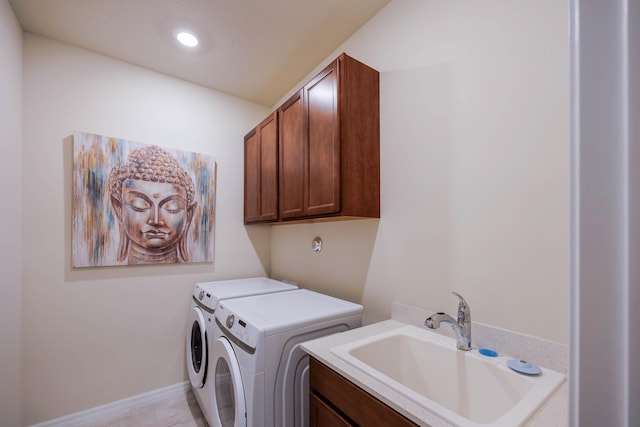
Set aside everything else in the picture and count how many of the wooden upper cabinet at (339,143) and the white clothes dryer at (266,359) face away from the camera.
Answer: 0

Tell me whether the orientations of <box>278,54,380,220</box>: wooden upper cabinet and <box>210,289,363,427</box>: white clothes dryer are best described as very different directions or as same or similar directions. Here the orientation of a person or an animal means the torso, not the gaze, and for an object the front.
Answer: same or similar directions

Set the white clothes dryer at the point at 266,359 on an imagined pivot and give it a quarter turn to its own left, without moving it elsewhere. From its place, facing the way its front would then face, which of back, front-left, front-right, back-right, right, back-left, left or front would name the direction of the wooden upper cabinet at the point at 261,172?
back-left

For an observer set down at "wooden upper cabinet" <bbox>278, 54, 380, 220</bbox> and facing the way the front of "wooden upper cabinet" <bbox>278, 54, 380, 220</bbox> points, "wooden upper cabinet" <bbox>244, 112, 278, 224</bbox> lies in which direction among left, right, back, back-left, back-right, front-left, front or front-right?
right

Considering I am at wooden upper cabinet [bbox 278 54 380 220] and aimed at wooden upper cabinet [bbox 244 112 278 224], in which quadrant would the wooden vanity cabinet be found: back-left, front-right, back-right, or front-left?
back-left

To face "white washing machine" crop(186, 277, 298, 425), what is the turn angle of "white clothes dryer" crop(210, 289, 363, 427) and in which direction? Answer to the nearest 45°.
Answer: approximately 90° to its right

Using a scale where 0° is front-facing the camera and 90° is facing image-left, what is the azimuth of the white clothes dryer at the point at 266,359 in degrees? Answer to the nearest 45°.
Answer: approximately 45°
